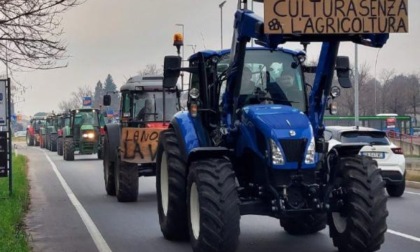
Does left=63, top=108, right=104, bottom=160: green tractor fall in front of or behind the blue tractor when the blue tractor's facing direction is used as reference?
behind

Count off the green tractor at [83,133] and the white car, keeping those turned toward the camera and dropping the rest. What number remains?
1

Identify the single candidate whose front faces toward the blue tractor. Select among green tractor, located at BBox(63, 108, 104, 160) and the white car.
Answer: the green tractor

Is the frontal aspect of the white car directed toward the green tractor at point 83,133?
yes

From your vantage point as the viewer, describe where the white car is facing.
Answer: facing away from the viewer and to the left of the viewer

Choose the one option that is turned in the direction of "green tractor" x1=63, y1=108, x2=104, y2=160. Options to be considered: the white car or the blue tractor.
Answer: the white car

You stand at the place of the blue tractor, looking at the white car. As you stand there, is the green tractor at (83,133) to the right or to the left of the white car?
left

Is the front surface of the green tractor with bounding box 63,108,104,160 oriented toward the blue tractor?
yes

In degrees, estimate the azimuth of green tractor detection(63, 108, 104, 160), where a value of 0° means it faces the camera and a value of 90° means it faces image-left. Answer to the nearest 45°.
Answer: approximately 0°

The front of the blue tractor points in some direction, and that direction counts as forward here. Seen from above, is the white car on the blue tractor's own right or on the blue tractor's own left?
on the blue tractor's own left

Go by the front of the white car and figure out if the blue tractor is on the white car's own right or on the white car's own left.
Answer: on the white car's own left

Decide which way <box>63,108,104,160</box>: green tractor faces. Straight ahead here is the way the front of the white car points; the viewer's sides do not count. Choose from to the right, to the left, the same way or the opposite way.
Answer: the opposite way

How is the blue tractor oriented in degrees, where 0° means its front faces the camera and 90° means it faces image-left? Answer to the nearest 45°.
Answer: approximately 315°

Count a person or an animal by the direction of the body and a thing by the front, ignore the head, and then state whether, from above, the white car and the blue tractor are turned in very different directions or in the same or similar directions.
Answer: very different directions

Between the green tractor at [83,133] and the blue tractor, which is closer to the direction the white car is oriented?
the green tractor

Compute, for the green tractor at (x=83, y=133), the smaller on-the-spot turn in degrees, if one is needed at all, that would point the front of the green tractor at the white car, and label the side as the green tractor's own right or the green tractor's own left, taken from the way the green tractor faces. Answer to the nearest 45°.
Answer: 0° — it already faces it
